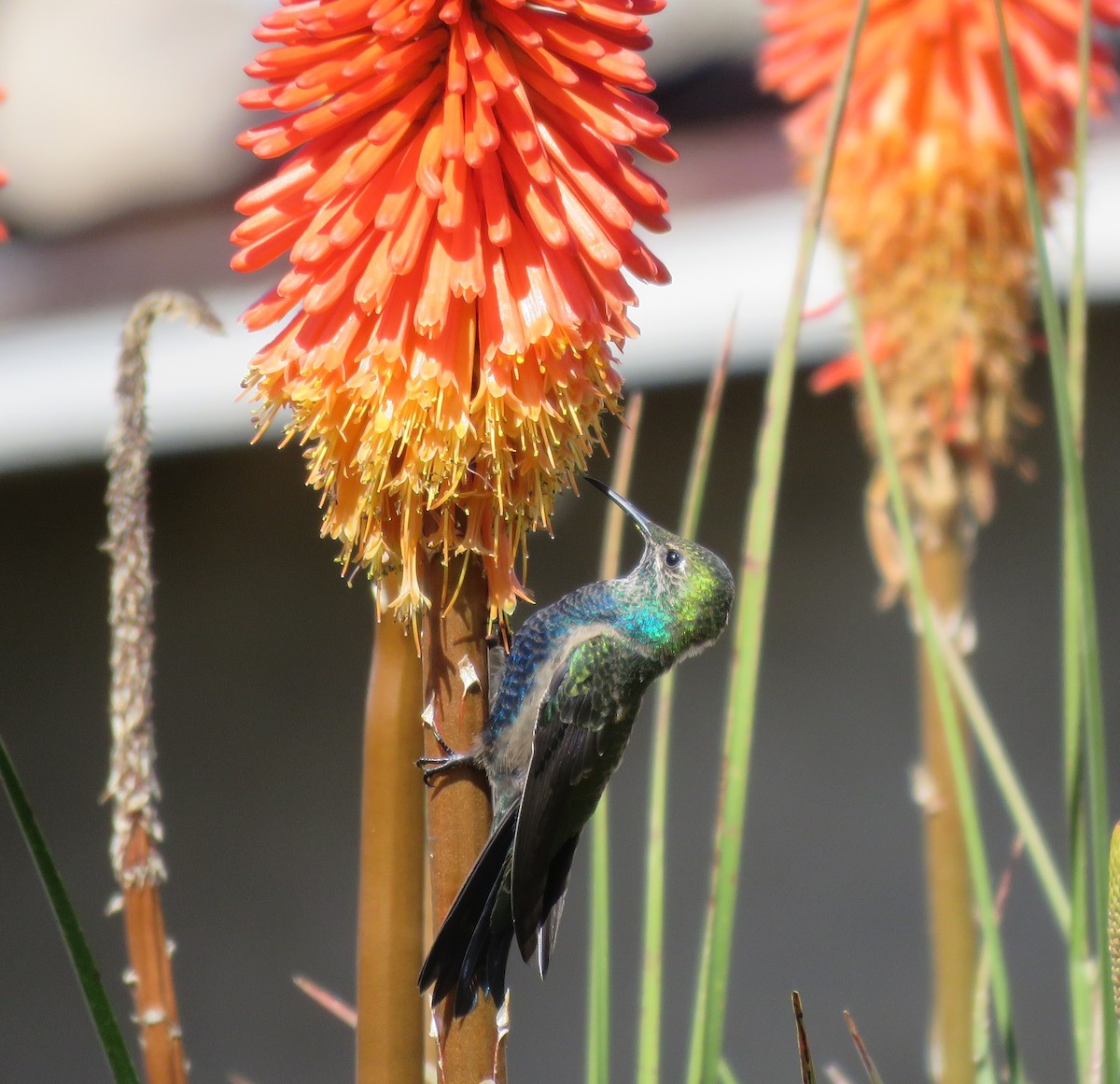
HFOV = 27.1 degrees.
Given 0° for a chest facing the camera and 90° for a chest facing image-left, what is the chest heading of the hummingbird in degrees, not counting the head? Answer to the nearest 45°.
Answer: approximately 90°
